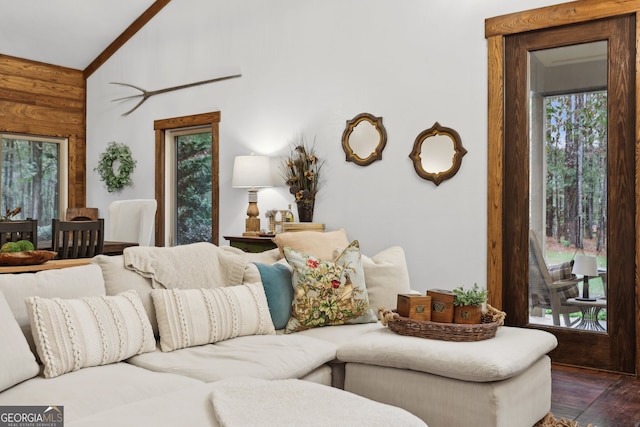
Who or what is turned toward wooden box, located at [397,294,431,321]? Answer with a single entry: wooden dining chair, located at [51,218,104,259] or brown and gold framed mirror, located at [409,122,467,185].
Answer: the brown and gold framed mirror

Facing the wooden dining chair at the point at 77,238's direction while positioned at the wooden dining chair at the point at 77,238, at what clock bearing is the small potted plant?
The small potted plant is roughly at 5 o'clock from the wooden dining chair.

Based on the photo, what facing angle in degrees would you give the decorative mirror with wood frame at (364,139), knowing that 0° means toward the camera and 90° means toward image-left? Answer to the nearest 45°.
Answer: approximately 0°

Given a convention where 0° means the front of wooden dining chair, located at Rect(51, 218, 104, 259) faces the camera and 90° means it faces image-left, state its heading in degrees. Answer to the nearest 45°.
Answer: approximately 180°

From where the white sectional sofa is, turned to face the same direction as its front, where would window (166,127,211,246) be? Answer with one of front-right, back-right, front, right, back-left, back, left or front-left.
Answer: back-left

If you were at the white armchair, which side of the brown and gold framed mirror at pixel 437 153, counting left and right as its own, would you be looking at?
right

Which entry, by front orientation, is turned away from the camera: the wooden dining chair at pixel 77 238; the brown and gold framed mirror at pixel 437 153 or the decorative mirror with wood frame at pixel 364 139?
the wooden dining chair

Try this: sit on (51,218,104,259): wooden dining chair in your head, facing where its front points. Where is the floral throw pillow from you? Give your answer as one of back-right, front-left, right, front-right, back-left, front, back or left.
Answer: back-right

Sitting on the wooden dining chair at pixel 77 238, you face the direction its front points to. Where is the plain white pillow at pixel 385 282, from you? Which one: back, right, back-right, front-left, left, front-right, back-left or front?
back-right

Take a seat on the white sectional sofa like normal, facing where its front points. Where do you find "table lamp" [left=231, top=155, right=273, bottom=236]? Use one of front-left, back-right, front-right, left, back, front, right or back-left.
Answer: back-left

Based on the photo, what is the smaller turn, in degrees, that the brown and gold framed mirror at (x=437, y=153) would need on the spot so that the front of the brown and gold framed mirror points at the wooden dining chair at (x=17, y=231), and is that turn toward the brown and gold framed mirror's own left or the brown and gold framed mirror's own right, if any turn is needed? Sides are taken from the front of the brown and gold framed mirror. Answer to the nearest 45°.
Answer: approximately 90° to the brown and gold framed mirror's own right
